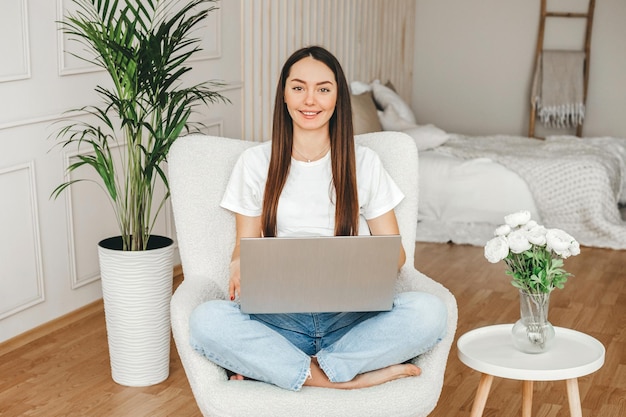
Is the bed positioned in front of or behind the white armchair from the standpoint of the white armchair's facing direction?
behind

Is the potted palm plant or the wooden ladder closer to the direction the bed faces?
the wooden ladder

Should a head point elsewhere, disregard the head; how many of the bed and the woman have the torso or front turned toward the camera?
1

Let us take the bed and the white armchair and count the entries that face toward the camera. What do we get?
1

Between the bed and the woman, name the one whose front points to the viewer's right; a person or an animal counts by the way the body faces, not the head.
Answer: the bed

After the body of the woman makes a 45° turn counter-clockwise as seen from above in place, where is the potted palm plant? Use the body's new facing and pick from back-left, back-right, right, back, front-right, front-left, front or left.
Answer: back

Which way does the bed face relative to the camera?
to the viewer's right

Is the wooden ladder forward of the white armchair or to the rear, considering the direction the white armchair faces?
to the rear

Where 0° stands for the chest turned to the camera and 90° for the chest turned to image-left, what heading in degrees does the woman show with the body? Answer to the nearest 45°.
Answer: approximately 0°

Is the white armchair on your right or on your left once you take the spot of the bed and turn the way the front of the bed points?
on your right
